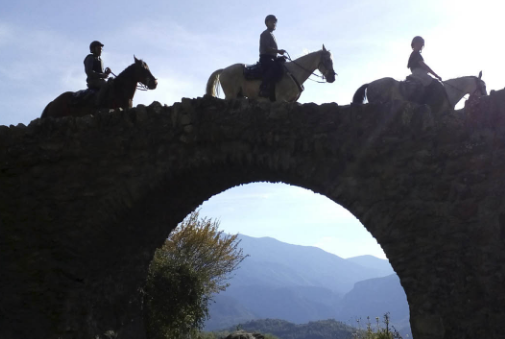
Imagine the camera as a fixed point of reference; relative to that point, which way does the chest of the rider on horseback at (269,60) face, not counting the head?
to the viewer's right

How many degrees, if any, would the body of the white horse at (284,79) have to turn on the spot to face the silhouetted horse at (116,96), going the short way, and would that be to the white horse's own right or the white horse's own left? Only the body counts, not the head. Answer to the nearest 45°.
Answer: approximately 180°

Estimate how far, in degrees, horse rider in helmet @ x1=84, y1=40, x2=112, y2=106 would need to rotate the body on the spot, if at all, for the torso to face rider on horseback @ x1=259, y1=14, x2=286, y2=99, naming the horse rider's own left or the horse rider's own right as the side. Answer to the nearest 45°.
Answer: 0° — they already face them

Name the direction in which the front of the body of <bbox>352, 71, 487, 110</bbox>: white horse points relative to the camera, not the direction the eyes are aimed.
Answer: to the viewer's right

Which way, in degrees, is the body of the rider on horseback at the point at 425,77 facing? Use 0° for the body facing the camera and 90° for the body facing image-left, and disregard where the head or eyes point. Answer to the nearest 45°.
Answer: approximately 270°

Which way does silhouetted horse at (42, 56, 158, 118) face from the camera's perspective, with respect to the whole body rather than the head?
to the viewer's right

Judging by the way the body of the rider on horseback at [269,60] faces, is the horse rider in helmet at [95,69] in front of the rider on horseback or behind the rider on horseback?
behind

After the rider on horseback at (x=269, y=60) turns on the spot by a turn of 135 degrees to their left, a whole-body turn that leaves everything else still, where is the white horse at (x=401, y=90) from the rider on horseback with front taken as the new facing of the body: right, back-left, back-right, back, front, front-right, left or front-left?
back-right

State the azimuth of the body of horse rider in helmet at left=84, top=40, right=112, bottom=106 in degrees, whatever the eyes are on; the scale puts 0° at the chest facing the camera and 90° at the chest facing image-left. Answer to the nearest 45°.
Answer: approximately 270°

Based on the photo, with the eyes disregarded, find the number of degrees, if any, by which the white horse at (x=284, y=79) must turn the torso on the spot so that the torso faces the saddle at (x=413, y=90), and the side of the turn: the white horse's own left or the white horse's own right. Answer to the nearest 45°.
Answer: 0° — it already faces it

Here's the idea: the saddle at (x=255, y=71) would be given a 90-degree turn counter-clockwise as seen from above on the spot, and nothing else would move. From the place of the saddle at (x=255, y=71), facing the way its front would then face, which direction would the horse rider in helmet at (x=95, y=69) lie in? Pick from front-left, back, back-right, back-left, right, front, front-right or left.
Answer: left

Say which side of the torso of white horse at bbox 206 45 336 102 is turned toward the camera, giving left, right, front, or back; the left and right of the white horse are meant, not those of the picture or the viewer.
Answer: right

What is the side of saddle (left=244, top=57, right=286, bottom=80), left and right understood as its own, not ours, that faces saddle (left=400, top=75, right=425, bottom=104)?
front

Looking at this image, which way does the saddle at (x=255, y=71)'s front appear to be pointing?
to the viewer's right

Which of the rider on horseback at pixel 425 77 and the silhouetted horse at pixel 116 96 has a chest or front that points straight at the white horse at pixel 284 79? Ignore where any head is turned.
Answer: the silhouetted horse
